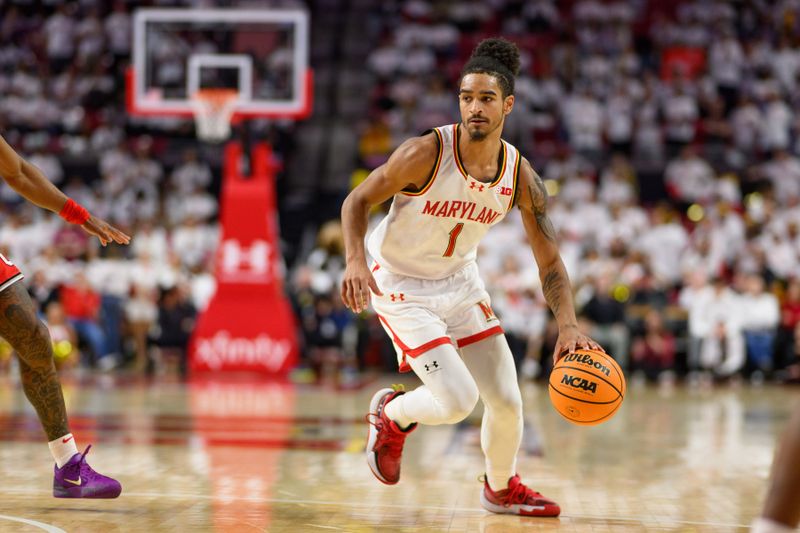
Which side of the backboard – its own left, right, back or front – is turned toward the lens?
front

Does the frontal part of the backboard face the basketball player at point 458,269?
yes

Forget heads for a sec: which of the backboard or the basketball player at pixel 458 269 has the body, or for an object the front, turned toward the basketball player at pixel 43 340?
the backboard

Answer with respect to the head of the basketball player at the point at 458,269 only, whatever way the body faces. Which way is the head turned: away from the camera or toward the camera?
toward the camera

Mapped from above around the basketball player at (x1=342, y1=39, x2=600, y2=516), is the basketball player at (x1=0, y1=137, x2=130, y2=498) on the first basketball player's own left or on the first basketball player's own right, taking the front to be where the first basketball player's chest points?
on the first basketball player's own right

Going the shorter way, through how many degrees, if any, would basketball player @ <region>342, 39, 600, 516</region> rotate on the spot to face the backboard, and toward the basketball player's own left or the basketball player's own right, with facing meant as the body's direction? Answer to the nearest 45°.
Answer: approximately 135° to the basketball player's own left

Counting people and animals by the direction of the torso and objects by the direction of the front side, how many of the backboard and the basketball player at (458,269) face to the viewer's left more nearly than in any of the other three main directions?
0

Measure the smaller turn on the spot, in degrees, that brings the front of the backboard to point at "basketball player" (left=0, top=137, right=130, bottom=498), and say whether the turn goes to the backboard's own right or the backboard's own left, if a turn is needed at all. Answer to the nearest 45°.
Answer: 0° — it already faces them
